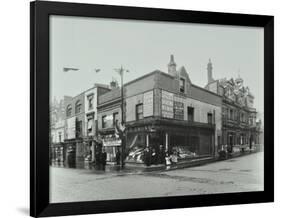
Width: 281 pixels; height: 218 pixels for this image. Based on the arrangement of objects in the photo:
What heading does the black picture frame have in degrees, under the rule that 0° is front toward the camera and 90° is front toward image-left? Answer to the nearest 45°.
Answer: approximately 315°
